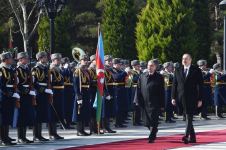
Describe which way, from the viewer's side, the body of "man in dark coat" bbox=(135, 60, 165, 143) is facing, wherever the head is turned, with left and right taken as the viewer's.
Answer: facing the viewer

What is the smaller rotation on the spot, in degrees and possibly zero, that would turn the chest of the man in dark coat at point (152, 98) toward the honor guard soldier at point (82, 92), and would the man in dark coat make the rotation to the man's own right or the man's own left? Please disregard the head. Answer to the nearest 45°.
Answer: approximately 135° to the man's own right

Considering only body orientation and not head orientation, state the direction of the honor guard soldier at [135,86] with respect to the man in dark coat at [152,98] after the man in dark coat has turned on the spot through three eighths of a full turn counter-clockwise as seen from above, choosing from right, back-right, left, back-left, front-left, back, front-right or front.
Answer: front-left

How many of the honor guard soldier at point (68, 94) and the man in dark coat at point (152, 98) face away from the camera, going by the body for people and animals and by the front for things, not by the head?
0

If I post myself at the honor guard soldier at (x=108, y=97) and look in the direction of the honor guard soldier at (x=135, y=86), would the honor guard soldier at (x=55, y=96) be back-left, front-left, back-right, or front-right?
back-left

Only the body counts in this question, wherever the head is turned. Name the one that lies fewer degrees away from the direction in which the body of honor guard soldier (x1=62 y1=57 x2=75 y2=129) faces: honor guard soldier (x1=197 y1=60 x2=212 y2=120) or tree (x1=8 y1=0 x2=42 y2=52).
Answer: the honor guard soldier

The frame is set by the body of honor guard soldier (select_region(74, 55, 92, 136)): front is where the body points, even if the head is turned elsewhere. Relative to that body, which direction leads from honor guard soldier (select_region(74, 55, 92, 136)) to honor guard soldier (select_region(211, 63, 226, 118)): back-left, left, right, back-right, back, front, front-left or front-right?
left

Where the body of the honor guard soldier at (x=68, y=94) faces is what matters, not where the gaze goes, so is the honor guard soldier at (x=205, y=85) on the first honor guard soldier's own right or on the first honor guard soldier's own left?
on the first honor guard soldier's own left

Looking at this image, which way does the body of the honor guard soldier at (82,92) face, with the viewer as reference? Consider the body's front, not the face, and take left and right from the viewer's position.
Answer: facing the viewer and to the right of the viewer

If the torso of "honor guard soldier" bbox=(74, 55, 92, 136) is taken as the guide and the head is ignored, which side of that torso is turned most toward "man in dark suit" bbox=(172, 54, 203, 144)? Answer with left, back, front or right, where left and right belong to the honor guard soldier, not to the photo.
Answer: front

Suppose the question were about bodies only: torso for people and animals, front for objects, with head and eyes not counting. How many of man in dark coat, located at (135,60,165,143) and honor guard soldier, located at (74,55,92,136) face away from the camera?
0

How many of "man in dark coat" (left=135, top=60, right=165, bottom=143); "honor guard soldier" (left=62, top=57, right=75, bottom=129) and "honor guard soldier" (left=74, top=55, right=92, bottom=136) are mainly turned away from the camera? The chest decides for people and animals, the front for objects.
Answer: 0

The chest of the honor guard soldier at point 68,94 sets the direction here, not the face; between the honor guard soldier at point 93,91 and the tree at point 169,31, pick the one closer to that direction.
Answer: the honor guard soldier
